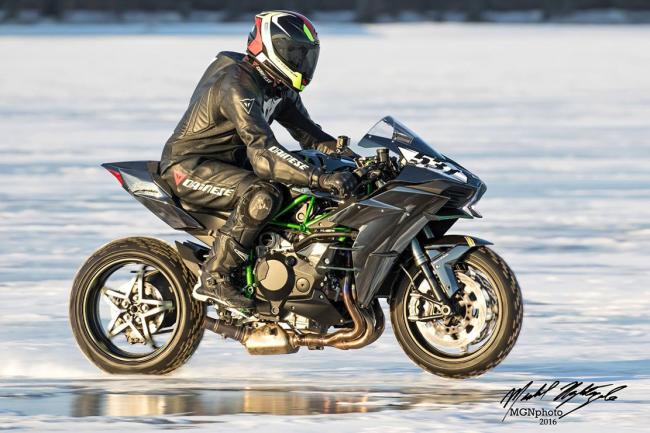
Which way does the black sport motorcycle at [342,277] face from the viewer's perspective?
to the viewer's right
